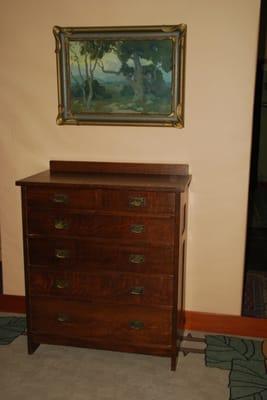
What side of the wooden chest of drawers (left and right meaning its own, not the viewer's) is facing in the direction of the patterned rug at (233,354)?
left

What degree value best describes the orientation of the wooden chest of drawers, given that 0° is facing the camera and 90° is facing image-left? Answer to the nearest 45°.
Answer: approximately 0°

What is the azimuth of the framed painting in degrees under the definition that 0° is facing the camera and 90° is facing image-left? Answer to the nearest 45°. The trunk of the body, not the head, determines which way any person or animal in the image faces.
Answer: approximately 0°

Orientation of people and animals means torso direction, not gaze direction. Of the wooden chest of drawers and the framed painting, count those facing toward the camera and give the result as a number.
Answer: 2
